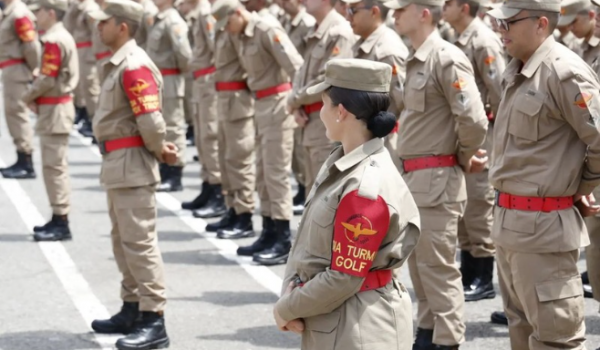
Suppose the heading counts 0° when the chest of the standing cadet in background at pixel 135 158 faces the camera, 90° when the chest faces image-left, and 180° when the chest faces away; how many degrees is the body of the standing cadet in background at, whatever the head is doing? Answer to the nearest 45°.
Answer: approximately 90°

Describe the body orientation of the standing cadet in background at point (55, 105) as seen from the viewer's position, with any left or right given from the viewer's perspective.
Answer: facing to the left of the viewer

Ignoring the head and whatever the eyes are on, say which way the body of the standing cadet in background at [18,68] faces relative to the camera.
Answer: to the viewer's left

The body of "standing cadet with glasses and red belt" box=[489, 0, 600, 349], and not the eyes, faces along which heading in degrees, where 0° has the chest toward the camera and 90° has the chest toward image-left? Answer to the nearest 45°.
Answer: approximately 45°

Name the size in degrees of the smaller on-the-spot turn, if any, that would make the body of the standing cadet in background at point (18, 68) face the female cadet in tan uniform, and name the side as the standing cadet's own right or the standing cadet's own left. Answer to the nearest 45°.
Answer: approximately 90° to the standing cadet's own left

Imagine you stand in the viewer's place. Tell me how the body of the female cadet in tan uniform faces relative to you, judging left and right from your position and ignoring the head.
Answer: facing to the left of the viewer

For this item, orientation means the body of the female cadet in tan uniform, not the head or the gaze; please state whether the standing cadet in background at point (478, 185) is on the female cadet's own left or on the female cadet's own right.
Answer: on the female cadet's own right

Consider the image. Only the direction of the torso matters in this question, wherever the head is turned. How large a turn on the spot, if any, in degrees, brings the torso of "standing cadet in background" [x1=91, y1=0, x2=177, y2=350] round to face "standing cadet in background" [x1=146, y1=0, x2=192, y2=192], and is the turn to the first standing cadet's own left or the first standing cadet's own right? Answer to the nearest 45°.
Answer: approximately 90° to the first standing cadet's own right

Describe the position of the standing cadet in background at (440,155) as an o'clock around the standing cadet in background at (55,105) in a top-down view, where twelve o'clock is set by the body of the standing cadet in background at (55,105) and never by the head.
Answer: the standing cadet in background at (440,155) is roughly at 8 o'clock from the standing cadet in background at (55,105).
